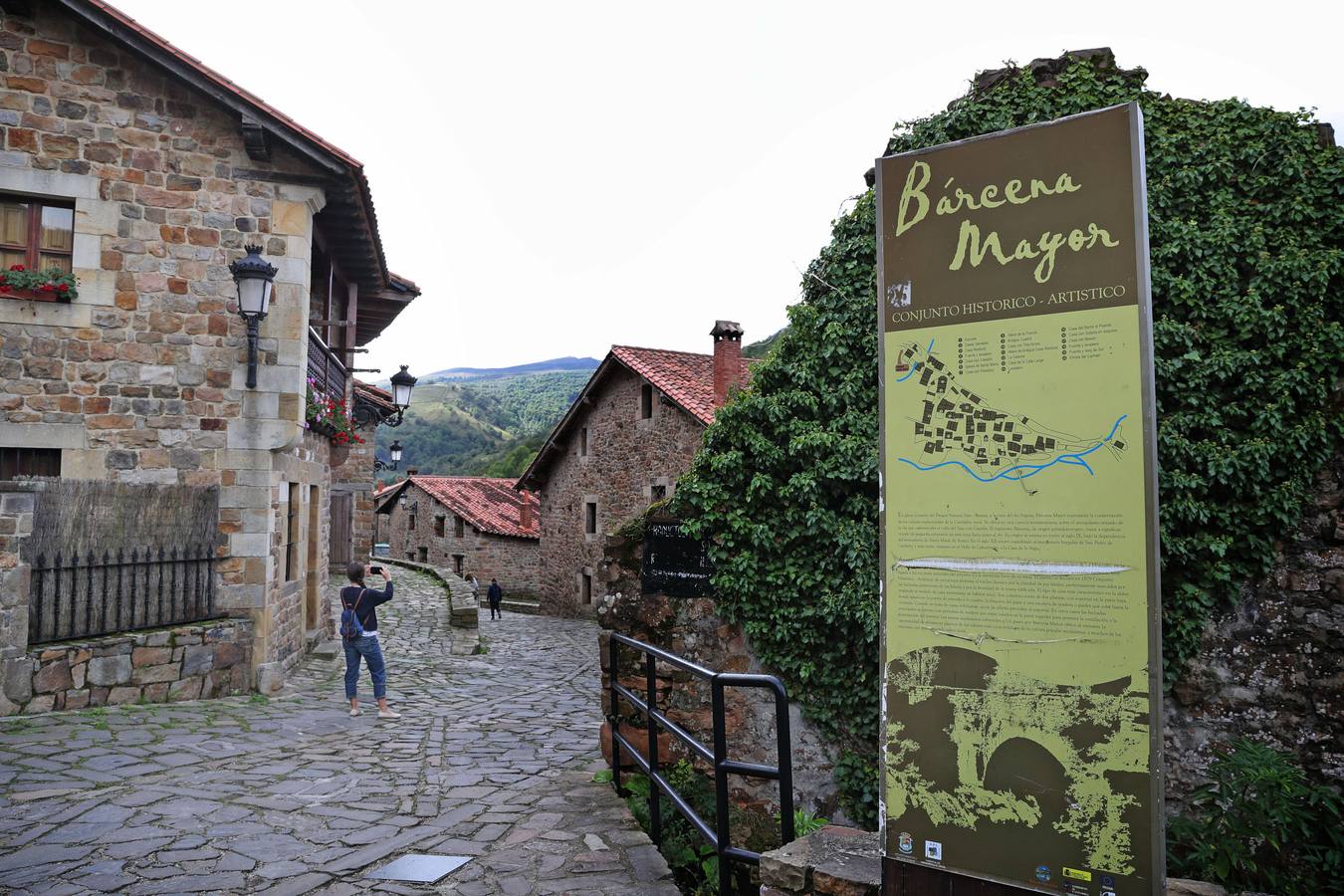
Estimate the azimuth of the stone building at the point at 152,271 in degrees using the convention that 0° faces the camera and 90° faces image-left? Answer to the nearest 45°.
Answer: approximately 270°

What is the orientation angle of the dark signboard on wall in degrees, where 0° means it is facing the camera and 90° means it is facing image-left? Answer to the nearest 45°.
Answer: approximately 0°

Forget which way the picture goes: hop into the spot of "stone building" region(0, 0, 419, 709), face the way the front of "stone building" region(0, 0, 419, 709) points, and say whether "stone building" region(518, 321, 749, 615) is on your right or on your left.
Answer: on your left

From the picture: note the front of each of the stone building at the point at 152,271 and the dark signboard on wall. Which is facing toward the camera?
the dark signboard on wall

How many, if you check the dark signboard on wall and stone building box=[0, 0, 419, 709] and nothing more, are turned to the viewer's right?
1

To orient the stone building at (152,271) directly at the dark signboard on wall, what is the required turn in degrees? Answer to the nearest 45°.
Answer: approximately 45° to its right

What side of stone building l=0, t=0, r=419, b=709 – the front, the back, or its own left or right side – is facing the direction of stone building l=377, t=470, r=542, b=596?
left

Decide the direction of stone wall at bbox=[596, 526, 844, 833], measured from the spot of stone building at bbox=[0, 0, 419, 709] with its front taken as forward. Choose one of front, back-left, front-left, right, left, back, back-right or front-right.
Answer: front-right
